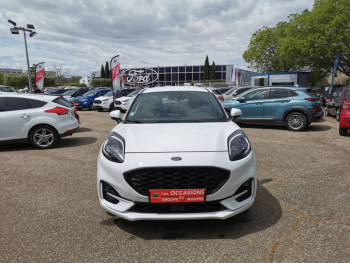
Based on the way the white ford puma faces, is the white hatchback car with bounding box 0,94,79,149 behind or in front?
behind

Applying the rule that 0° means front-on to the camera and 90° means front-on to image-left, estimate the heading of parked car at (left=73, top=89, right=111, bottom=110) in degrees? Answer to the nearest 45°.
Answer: approximately 45°

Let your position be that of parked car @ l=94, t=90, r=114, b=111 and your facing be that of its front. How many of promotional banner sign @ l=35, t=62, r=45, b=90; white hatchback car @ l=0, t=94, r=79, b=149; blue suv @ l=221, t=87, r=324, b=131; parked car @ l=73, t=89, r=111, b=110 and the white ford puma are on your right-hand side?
2

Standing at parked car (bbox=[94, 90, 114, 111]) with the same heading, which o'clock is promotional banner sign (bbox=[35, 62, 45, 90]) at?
The promotional banner sign is roughly at 3 o'clock from the parked car.

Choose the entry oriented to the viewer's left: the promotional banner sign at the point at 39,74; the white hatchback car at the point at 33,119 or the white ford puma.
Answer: the white hatchback car

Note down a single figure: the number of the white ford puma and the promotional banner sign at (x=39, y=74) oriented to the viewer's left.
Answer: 0

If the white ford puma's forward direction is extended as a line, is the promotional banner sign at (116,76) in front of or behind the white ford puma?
behind

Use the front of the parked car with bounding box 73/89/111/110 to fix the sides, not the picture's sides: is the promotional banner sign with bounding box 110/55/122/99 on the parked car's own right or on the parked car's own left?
on the parked car's own left

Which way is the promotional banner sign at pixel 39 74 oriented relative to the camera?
toward the camera

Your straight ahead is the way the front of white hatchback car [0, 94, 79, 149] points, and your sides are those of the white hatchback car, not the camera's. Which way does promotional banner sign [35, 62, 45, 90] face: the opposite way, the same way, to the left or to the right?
to the left

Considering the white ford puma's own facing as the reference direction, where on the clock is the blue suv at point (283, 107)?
The blue suv is roughly at 7 o'clock from the white ford puma.

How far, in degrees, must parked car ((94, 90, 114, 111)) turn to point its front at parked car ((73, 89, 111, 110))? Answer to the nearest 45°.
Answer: approximately 90° to its right

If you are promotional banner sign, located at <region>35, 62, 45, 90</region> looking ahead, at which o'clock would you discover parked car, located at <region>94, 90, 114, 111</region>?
The parked car is roughly at 11 o'clock from the promotional banner sign.

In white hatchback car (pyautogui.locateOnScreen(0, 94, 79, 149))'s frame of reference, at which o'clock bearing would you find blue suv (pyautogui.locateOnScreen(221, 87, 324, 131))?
The blue suv is roughly at 6 o'clock from the white hatchback car.

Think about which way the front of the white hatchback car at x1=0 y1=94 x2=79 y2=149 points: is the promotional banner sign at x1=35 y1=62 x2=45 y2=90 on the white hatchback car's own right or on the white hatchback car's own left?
on the white hatchback car's own right
